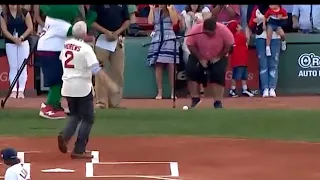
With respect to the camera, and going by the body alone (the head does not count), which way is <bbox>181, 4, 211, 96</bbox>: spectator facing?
toward the camera

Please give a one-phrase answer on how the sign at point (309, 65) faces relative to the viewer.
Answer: facing the viewer

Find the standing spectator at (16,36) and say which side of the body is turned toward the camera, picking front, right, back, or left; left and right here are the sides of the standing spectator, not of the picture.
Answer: front

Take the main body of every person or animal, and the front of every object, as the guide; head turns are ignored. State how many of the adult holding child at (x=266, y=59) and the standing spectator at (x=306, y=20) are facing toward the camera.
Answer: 2

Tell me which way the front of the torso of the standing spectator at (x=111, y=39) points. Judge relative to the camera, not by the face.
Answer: toward the camera

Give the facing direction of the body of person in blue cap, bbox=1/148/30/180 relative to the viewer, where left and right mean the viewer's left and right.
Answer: facing away from the viewer and to the left of the viewer

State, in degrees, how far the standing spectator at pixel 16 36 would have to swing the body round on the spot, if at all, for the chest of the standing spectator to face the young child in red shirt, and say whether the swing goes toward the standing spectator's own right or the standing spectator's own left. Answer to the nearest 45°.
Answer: approximately 90° to the standing spectator's own left

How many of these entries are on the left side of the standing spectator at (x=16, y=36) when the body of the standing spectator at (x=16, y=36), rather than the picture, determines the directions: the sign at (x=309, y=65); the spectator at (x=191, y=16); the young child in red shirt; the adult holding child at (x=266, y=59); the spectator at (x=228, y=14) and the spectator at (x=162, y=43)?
6

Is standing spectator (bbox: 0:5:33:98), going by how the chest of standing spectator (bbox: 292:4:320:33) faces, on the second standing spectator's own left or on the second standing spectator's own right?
on the second standing spectator's own right
